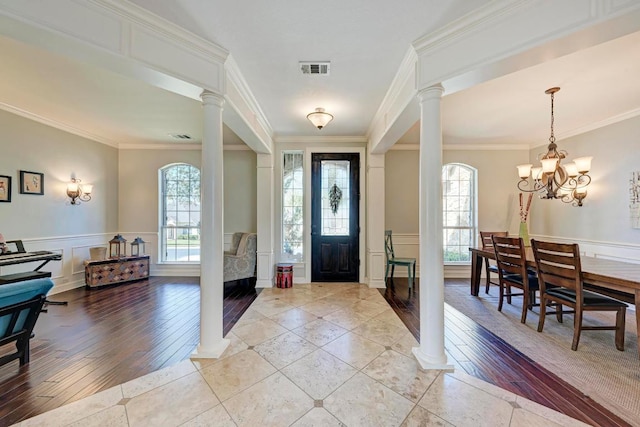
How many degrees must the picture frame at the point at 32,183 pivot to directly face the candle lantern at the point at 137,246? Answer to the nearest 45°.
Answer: approximately 45° to its left

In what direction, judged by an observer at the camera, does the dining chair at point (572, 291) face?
facing away from the viewer and to the right of the viewer

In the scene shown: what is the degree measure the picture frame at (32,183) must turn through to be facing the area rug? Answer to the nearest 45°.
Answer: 0° — it already faces it

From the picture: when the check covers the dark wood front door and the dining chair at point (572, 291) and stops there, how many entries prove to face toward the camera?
1

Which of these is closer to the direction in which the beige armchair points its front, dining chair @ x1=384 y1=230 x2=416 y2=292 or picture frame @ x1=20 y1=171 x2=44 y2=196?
the picture frame

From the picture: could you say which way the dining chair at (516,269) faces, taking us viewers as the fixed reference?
facing away from the viewer and to the right of the viewer

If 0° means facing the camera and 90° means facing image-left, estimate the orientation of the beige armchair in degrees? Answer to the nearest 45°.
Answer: approximately 45°
